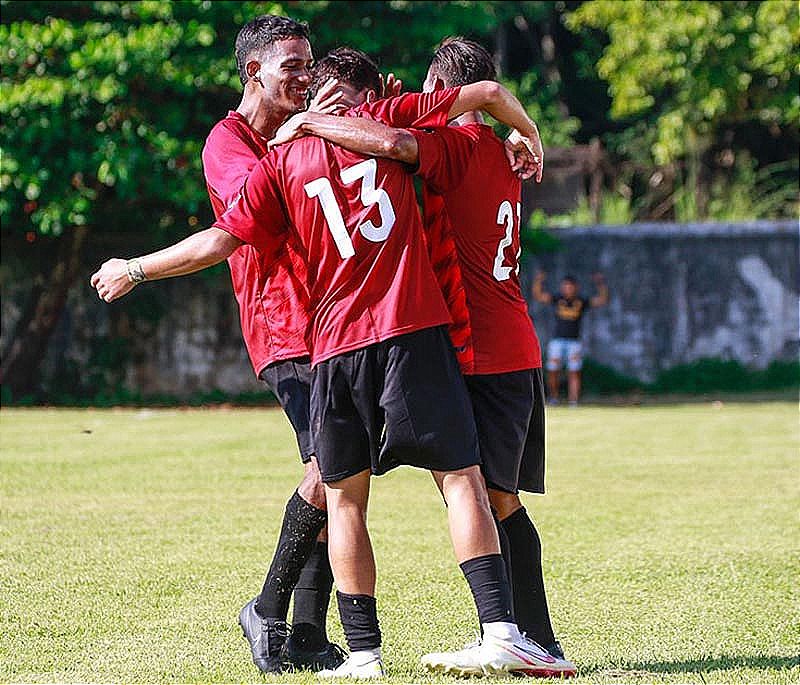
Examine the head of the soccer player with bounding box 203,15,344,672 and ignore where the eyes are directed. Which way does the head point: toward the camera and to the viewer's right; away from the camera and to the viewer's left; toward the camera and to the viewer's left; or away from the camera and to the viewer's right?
toward the camera and to the viewer's right

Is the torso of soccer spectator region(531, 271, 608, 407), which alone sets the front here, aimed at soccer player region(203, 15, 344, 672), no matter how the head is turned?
yes

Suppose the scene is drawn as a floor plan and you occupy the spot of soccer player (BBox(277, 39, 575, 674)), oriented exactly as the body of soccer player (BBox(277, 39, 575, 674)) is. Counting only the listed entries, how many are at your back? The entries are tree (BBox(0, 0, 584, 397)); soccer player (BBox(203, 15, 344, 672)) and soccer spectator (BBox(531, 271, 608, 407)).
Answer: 0

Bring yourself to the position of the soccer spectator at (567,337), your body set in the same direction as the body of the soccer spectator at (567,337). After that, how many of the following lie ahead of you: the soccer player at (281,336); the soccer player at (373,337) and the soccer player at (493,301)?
3

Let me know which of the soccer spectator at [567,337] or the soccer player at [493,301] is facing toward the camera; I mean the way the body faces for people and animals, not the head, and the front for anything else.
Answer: the soccer spectator at [567,337]

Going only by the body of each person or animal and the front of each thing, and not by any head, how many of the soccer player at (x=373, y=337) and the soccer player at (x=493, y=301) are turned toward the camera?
0

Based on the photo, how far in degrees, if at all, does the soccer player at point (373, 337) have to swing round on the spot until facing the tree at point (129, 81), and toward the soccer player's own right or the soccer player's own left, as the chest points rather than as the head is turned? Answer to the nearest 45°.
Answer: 0° — they already face it

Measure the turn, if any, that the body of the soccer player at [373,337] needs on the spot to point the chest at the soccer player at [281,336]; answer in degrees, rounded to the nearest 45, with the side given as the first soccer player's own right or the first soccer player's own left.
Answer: approximately 45° to the first soccer player's own left

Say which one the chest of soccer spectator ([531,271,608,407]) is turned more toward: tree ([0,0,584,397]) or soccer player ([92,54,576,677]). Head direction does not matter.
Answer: the soccer player

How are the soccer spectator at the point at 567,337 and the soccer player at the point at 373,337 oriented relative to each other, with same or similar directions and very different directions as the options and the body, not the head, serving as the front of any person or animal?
very different directions

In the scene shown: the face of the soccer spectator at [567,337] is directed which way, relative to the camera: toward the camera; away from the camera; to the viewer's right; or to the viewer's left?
toward the camera

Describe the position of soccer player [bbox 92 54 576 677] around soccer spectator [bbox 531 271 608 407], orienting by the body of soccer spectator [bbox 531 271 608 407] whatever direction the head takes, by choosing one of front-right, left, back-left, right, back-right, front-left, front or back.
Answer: front

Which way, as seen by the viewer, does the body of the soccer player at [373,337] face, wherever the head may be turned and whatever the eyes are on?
away from the camera

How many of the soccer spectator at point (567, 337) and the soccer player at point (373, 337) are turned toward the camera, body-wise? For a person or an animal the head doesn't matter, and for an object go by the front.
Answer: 1

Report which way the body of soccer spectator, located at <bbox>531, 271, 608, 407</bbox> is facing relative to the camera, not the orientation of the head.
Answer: toward the camera

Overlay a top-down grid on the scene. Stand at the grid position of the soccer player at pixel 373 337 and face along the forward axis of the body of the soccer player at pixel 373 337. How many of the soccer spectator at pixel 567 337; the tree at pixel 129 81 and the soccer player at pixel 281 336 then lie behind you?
0

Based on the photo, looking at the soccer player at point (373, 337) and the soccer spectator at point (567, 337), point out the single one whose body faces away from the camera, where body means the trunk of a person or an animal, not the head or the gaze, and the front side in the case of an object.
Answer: the soccer player at point (373, 337)

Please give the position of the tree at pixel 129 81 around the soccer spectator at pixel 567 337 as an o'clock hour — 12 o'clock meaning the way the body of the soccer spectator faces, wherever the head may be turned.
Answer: The tree is roughly at 2 o'clock from the soccer spectator.

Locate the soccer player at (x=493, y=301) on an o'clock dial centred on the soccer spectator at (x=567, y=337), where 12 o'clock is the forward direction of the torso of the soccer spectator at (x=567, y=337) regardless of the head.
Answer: the soccer player at (x=493, y=301) is roughly at 12 o'clock from the soccer spectator at (x=567, y=337).
